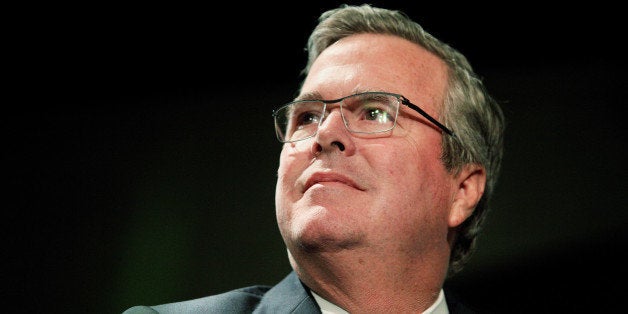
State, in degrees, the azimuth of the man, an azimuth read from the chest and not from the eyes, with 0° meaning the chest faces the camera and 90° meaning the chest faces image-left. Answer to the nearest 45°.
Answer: approximately 45°

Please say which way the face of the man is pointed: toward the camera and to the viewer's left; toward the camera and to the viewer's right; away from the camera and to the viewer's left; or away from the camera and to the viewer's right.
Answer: toward the camera and to the viewer's left
